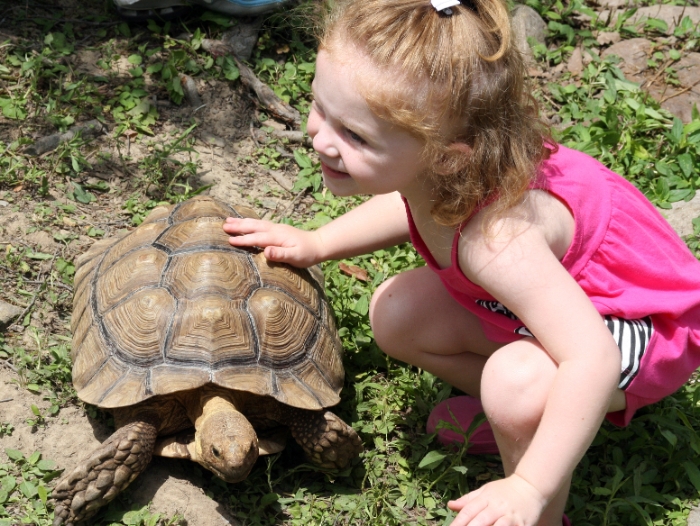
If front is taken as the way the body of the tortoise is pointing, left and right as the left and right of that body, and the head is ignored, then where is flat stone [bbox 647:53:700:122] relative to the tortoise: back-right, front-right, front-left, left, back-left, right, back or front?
back-left

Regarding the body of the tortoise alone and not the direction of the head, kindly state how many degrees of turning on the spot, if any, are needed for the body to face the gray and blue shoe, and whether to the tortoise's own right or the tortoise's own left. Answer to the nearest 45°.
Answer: approximately 180°

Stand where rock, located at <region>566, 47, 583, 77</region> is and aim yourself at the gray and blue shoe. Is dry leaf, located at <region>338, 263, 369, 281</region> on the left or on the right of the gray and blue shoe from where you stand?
left

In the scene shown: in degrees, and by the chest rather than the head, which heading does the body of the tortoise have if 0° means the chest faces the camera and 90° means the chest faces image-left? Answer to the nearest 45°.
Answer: approximately 0°

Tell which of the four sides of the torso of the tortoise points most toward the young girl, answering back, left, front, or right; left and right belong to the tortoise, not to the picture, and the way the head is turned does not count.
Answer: left

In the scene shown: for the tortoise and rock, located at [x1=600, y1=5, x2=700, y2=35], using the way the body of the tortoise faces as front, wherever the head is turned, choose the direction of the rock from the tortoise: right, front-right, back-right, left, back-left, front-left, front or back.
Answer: back-left

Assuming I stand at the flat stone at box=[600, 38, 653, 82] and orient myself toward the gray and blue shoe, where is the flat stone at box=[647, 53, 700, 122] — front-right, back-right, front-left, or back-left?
back-left

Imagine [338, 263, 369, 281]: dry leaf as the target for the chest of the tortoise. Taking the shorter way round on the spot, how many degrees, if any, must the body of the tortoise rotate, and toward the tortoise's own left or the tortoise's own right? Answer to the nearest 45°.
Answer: approximately 135° to the tortoise's own left

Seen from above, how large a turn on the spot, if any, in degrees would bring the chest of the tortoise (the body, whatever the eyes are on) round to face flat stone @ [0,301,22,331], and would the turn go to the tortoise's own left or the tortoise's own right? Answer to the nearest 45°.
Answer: approximately 135° to the tortoise's own right

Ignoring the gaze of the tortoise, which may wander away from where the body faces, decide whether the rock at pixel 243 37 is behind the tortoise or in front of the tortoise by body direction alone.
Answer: behind

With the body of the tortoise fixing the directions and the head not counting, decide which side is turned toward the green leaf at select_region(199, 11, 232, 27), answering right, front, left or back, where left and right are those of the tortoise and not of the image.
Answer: back

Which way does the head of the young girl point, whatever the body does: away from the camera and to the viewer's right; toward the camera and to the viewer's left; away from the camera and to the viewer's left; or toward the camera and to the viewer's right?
toward the camera and to the viewer's left
